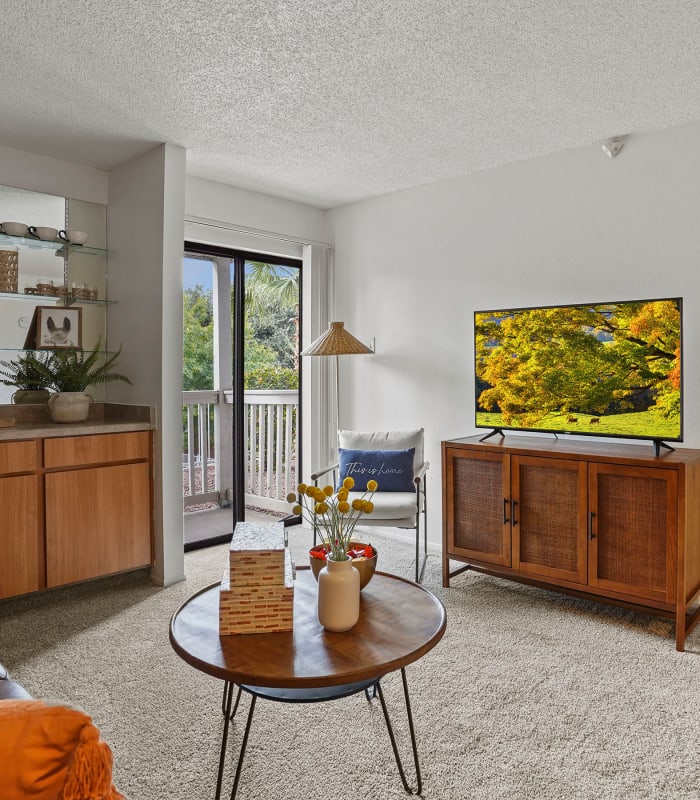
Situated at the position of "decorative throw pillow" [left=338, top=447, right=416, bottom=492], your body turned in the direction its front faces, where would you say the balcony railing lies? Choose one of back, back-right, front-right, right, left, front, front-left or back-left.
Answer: back-right

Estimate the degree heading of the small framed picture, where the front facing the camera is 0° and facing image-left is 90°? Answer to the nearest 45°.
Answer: approximately 0°

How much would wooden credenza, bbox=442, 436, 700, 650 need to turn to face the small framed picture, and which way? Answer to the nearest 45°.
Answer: approximately 45° to its right

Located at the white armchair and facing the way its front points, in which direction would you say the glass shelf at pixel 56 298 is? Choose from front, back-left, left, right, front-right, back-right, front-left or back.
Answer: right

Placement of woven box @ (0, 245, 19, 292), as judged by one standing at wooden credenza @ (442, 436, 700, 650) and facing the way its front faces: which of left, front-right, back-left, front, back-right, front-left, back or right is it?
front-right

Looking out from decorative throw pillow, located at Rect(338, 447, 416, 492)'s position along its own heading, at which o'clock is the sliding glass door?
The sliding glass door is roughly at 4 o'clock from the decorative throw pillow.

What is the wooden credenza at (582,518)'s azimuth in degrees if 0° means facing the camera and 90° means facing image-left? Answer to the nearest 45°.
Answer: approximately 45°

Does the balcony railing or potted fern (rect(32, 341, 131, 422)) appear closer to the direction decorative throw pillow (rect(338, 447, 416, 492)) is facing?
the potted fern

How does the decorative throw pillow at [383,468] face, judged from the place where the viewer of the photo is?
facing the viewer

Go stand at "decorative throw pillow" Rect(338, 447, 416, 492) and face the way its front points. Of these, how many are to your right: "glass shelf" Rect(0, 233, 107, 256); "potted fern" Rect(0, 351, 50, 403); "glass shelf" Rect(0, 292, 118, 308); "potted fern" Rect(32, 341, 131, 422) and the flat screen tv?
4

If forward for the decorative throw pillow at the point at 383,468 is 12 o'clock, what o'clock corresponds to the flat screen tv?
The flat screen tv is roughly at 10 o'clock from the decorative throw pillow.

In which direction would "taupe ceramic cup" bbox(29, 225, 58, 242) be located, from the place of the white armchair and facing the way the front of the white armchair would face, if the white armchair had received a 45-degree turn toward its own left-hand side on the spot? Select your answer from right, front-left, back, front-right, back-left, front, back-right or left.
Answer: back-right

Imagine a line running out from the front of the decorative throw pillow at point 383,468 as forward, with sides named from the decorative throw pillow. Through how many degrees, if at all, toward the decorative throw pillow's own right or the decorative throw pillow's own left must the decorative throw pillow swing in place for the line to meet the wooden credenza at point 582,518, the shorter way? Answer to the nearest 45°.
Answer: approximately 45° to the decorative throw pillow's own left

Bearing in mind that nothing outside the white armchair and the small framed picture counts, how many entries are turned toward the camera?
2

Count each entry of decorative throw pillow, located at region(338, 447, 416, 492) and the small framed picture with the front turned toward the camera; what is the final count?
2
